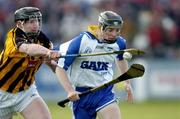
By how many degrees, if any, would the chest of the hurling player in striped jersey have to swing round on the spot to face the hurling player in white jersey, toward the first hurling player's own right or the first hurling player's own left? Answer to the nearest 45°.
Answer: approximately 45° to the first hurling player's own left

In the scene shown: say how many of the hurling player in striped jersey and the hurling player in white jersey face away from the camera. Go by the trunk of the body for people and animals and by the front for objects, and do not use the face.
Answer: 0

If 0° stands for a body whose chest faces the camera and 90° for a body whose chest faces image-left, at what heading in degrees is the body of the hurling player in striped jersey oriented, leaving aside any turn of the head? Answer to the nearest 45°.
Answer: approximately 315°

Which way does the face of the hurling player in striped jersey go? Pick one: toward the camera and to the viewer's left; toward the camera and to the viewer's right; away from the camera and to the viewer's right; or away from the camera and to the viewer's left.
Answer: toward the camera and to the viewer's right
